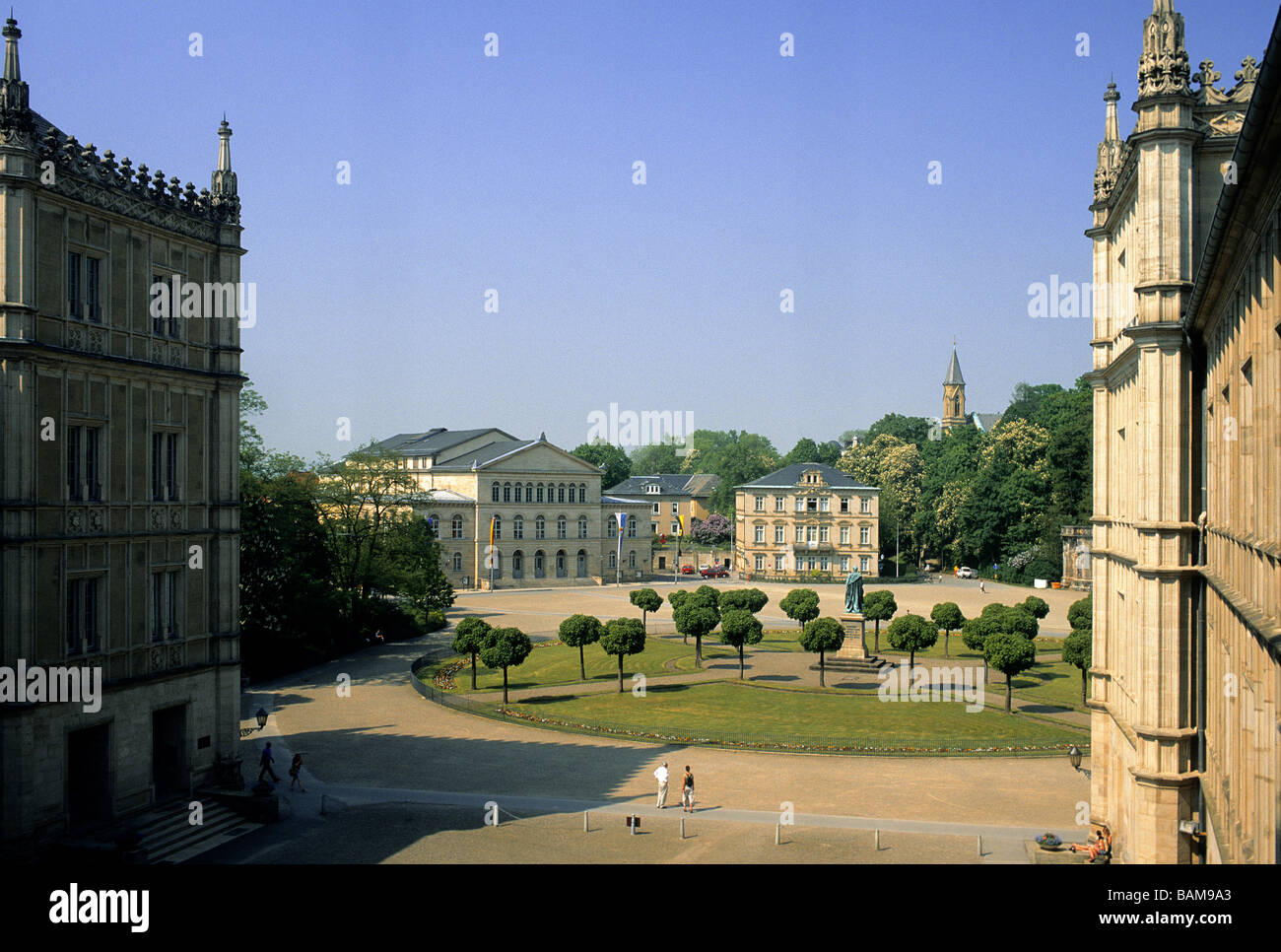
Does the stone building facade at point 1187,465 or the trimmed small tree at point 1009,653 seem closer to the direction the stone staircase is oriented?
the stone building facade

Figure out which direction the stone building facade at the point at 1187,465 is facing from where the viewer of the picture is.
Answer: facing to the left of the viewer

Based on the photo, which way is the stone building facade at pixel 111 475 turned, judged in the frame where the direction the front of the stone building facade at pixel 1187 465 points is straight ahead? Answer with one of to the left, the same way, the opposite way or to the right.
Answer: the opposite way

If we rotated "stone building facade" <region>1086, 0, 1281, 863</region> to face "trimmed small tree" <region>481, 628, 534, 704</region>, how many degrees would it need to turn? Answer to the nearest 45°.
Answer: approximately 45° to its right

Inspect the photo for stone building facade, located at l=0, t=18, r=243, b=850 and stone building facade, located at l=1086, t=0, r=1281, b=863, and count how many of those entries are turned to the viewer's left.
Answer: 1

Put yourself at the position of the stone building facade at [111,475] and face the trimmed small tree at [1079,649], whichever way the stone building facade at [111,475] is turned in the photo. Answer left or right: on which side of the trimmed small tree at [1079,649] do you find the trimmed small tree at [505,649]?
left

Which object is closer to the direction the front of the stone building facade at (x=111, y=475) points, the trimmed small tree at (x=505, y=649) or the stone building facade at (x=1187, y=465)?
the stone building facade

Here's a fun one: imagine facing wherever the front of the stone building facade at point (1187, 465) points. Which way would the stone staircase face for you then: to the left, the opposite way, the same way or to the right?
the opposite way
